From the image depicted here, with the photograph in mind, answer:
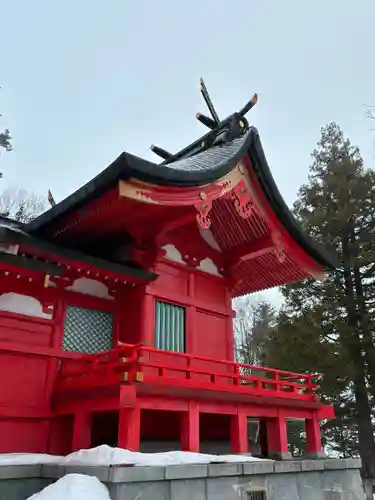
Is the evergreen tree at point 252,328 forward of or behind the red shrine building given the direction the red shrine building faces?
behind

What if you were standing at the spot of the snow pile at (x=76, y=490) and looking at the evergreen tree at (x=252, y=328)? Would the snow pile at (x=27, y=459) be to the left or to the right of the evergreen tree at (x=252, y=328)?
left
